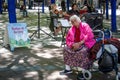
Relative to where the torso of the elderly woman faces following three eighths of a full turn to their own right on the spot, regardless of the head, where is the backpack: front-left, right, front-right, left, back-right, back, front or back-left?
back-right

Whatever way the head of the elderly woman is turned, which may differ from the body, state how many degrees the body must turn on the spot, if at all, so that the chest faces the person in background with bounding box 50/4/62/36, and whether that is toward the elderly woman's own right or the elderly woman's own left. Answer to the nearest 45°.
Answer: approximately 135° to the elderly woman's own right

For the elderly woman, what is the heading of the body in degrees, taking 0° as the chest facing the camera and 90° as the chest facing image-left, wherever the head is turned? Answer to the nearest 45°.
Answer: approximately 45°
